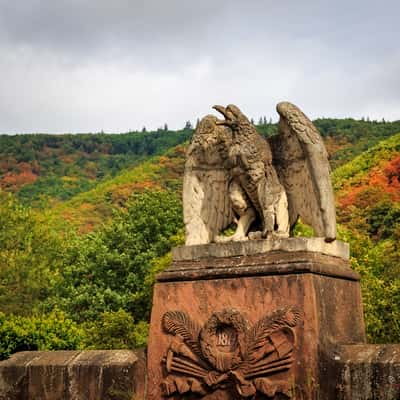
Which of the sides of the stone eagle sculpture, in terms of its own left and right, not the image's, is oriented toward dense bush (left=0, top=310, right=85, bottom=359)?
right

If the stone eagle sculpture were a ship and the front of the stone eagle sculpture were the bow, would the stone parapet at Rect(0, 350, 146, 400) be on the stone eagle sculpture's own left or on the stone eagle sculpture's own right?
on the stone eagle sculpture's own right

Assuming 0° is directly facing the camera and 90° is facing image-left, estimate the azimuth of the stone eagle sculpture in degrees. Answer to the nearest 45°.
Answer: approximately 45°
